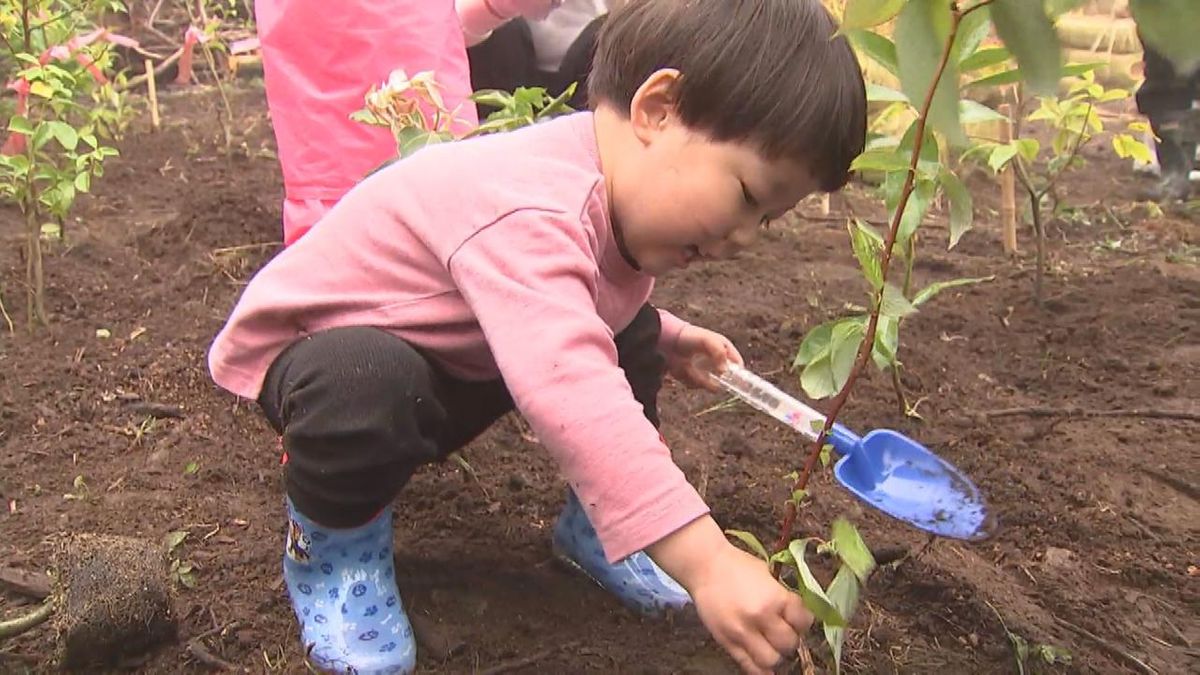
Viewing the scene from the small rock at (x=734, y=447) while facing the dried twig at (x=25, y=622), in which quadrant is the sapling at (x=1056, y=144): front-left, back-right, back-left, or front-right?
back-right

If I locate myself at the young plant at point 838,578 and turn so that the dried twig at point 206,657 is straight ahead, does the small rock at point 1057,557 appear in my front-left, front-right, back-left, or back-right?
back-right

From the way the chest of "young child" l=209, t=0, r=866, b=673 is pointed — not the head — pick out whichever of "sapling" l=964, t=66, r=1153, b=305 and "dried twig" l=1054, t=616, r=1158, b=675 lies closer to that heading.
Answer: the dried twig

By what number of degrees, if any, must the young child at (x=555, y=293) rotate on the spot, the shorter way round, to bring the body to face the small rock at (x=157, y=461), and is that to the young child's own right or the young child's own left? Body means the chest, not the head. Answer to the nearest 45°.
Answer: approximately 180°

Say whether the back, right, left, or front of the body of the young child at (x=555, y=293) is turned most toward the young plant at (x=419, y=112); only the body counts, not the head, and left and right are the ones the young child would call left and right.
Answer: back

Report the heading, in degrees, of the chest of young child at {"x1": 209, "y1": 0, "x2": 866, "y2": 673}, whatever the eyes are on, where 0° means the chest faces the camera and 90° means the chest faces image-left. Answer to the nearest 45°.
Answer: approximately 315°

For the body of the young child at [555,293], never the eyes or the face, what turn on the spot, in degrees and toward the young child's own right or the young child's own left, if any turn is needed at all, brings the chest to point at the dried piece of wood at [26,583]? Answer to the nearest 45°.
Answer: approximately 135° to the young child's own right

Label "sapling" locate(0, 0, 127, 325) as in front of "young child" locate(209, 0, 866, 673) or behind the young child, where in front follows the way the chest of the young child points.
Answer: behind

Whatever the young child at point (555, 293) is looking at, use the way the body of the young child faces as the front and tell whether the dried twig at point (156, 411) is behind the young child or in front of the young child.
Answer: behind
